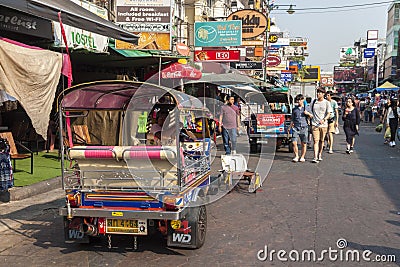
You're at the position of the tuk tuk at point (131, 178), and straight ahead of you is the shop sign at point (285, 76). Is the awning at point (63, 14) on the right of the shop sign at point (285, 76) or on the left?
left

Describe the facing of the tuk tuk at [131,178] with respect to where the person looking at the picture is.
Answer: facing away from the viewer

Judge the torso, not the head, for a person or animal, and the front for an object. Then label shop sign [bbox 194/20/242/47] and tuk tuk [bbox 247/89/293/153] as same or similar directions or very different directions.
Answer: very different directions

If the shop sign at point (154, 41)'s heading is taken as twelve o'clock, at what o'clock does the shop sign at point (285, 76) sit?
the shop sign at point (285, 76) is roughly at 7 o'clock from the shop sign at point (154, 41).

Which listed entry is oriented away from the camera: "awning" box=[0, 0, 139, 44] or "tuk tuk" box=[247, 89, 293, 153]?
the tuk tuk

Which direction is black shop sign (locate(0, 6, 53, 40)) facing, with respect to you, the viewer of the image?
facing the viewer and to the right of the viewer

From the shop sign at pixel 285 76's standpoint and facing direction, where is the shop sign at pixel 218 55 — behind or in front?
in front

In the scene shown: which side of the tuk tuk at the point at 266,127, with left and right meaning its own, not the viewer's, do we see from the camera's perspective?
back
